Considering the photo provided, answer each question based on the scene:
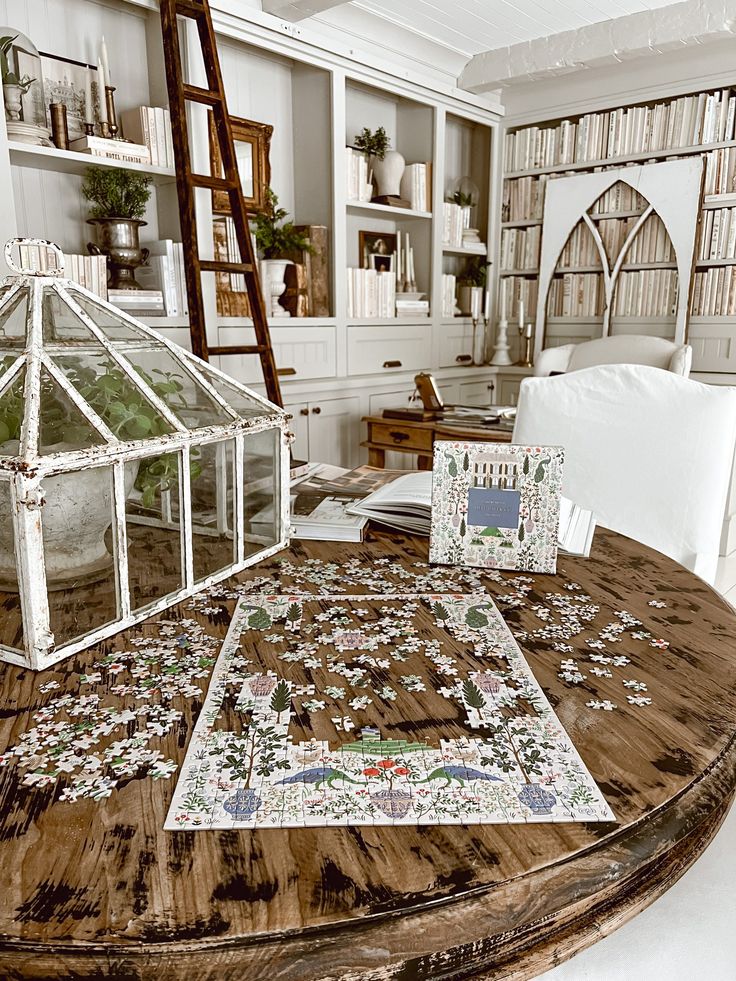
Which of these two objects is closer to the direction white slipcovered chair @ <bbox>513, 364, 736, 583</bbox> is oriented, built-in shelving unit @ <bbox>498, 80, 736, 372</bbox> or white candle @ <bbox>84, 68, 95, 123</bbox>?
the white candle

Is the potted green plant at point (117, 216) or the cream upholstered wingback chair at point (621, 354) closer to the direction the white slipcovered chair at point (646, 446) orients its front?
the potted green plant

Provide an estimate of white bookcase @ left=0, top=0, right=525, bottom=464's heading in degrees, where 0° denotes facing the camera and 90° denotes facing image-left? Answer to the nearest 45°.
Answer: approximately 315°

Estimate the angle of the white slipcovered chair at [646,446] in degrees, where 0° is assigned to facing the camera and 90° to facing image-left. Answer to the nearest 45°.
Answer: approximately 45°

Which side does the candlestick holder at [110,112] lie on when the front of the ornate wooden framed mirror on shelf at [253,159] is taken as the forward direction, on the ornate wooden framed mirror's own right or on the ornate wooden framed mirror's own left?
on the ornate wooden framed mirror's own right

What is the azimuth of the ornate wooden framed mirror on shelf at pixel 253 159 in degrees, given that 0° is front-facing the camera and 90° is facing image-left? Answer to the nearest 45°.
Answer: approximately 315°

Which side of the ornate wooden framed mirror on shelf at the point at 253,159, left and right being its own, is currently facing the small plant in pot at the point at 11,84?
right

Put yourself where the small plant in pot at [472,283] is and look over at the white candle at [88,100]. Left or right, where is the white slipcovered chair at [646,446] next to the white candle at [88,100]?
left
